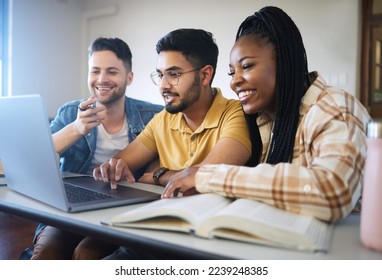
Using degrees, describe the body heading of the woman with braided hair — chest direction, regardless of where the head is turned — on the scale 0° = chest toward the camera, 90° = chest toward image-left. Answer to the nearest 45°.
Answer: approximately 45°

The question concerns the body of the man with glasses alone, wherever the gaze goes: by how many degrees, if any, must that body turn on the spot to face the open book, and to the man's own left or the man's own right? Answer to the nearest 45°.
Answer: approximately 45° to the man's own left

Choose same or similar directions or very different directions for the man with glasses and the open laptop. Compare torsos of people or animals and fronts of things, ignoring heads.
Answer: very different directions

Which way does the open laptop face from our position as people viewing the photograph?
facing away from the viewer and to the right of the viewer

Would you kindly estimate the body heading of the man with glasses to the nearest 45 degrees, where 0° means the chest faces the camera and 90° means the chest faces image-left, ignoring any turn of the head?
approximately 45°

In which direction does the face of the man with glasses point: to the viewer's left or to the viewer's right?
to the viewer's left
